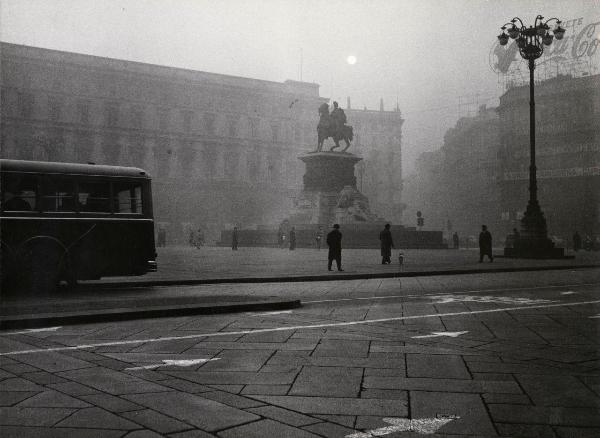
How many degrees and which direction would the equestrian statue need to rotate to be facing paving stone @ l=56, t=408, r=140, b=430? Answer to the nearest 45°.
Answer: approximately 45° to its left

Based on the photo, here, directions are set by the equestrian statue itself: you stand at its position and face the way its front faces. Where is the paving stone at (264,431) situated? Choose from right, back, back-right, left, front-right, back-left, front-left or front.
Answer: front-left

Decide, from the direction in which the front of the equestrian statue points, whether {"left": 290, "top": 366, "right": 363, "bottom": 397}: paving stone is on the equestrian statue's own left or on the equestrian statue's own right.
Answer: on the equestrian statue's own left

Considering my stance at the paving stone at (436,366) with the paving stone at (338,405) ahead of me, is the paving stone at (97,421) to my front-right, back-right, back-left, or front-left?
front-right

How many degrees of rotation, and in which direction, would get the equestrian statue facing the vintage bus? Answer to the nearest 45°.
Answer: approximately 45° to its left

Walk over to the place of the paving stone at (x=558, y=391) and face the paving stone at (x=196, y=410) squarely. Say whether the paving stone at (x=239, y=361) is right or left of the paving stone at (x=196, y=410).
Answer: right

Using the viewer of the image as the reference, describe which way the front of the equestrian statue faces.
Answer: facing the viewer and to the left of the viewer

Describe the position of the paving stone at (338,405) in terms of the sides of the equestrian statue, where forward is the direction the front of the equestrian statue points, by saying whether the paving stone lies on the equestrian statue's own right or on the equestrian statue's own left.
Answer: on the equestrian statue's own left

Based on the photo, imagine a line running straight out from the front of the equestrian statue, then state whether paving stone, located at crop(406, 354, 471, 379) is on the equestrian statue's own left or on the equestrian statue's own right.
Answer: on the equestrian statue's own left

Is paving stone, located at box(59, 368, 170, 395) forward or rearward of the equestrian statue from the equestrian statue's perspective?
forward

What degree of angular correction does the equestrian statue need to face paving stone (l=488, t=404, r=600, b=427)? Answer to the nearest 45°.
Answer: approximately 45° to its left

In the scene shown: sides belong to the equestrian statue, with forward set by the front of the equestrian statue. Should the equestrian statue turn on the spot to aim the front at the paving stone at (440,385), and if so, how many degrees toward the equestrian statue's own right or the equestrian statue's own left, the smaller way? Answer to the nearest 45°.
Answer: approximately 45° to the equestrian statue's own left

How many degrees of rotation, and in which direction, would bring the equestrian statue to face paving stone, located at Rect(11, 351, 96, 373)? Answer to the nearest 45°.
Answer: approximately 45° to its left

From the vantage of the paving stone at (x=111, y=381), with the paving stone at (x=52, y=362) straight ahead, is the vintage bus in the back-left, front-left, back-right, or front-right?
front-right

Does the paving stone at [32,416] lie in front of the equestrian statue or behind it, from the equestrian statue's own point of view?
in front
